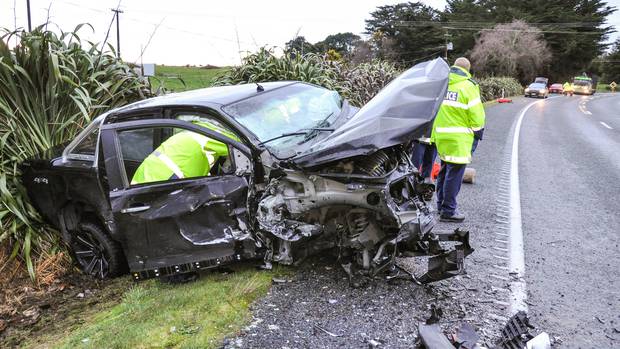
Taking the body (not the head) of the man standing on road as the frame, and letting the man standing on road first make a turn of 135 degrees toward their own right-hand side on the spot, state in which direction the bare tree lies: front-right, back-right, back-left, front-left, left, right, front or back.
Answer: back

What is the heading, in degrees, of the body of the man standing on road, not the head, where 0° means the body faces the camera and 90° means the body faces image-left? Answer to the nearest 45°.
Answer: approximately 225°

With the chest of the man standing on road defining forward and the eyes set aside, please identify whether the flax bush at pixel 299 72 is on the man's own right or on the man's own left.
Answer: on the man's own left

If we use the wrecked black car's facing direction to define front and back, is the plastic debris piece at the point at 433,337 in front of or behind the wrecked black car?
in front

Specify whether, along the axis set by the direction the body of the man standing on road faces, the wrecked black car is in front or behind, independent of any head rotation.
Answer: behind

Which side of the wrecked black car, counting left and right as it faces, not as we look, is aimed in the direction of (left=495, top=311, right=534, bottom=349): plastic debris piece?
front

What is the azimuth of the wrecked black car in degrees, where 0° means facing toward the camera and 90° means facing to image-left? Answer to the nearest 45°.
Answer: approximately 315°

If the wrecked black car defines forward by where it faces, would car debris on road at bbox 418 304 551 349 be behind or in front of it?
in front

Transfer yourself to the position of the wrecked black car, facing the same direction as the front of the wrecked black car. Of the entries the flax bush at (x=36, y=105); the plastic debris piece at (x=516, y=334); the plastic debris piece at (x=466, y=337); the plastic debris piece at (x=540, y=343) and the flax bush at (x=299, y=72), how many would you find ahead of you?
3
